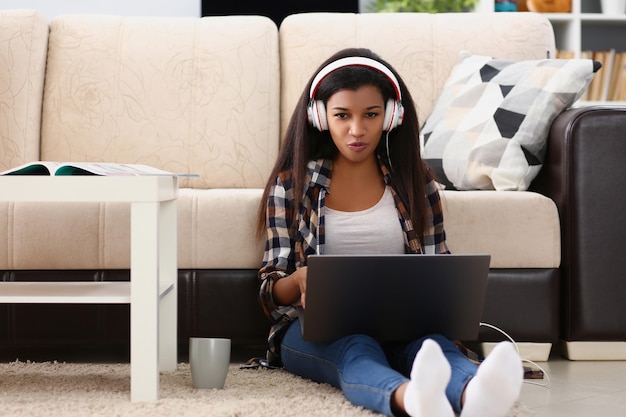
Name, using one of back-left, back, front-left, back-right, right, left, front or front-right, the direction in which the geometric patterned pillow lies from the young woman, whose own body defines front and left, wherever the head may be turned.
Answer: back-left

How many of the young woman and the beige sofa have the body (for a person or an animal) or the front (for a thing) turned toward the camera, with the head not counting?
2

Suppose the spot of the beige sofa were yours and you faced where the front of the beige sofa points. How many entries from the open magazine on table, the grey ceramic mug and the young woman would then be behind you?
0

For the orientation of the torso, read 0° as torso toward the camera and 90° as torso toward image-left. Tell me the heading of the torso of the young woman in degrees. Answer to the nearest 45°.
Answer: approximately 0°

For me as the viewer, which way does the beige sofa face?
facing the viewer

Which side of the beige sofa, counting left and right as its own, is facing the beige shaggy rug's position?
front

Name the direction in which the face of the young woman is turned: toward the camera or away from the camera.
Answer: toward the camera

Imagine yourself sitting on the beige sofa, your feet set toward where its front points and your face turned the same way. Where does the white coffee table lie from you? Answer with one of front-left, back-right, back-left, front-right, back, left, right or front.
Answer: front

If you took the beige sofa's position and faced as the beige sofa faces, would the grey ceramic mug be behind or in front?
in front

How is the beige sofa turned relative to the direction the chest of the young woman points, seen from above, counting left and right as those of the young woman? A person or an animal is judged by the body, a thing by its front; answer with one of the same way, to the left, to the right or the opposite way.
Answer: the same way
